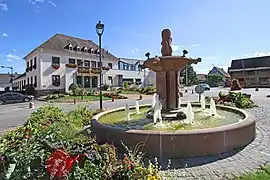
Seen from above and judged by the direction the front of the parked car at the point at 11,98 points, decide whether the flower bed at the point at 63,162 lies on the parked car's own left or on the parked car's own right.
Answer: on the parked car's own right

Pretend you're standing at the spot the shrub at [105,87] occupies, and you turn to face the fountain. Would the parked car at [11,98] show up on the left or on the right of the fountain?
right

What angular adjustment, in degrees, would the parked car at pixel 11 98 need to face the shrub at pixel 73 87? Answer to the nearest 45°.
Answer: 0° — it already faces it

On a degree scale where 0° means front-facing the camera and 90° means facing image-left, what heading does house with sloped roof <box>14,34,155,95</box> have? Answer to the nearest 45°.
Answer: approximately 315°

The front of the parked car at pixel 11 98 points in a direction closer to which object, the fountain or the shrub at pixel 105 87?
the shrub

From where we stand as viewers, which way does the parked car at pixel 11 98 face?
facing to the right of the viewer
